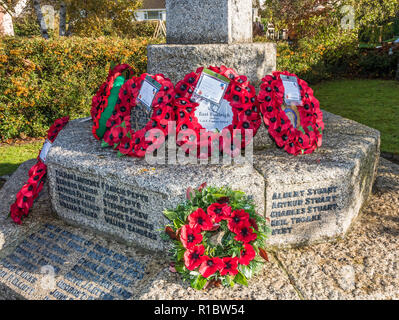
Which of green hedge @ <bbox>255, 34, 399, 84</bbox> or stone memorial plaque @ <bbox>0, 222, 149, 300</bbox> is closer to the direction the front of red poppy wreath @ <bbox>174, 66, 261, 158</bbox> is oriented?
the stone memorial plaque

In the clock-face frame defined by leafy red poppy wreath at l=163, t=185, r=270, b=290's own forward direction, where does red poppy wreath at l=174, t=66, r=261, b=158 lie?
The red poppy wreath is roughly at 6 o'clock from the leafy red poppy wreath.

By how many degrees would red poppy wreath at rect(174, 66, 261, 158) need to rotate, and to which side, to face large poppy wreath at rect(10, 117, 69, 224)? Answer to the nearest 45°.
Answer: approximately 90° to its right

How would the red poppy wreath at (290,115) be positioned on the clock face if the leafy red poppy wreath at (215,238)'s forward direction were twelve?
The red poppy wreath is roughly at 7 o'clock from the leafy red poppy wreath.

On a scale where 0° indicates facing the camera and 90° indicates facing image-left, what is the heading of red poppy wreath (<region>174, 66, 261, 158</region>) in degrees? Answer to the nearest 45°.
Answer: approximately 0°

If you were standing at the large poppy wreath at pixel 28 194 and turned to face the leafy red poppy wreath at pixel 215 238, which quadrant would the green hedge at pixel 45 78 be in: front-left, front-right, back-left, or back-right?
back-left

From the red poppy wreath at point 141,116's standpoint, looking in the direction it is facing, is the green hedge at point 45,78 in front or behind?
behind
